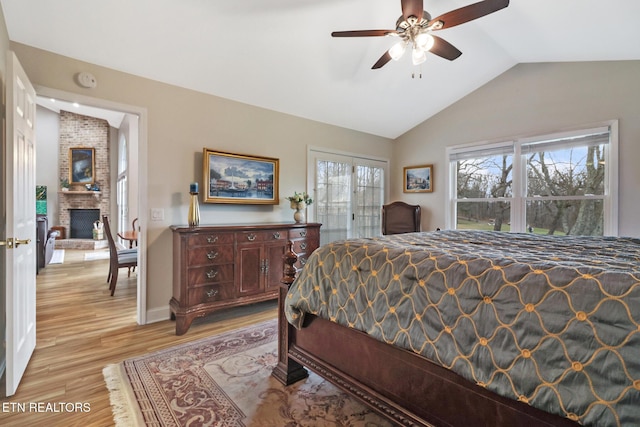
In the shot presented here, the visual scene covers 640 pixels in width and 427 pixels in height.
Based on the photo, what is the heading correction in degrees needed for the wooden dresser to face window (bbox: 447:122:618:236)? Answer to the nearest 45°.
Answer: approximately 45° to its left

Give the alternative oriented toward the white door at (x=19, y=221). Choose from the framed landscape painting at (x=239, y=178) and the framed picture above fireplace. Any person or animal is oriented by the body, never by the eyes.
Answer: the framed picture above fireplace

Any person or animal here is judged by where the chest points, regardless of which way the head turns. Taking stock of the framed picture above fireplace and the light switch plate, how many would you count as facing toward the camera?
2

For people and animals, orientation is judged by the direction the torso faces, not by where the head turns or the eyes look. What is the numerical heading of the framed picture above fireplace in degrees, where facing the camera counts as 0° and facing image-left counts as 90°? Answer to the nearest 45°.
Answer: approximately 0°

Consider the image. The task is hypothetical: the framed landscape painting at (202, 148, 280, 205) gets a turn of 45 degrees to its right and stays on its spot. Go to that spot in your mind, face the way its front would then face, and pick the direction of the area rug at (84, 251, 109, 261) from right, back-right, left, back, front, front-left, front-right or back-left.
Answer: back-right

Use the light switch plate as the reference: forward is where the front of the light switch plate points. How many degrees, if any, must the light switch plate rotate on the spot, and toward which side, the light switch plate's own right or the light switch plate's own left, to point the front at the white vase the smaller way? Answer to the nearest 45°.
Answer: approximately 90° to the light switch plate's own left

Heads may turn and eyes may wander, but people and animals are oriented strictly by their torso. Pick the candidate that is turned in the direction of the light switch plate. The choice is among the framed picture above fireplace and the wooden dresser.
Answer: the framed picture above fireplace

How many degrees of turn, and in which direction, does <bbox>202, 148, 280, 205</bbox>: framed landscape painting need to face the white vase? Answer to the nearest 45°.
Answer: approximately 45° to its left

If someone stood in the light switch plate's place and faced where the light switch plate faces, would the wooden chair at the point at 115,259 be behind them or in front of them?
behind

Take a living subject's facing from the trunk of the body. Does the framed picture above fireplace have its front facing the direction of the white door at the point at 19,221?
yes
